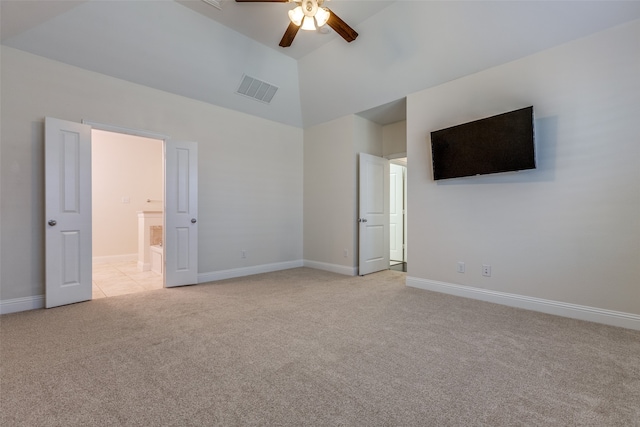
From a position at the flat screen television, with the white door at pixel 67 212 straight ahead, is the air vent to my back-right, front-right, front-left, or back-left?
front-right

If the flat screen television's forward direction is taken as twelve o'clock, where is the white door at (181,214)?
The white door is roughly at 1 o'clock from the flat screen television.

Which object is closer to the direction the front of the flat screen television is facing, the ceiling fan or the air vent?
the ceiling fan

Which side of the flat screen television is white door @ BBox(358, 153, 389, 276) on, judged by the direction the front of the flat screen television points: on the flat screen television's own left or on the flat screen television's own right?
on the flat screen television's own right

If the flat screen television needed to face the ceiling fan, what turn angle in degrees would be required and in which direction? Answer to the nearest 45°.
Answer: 0° — it already faces it

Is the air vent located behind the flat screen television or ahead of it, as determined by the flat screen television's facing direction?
ahead

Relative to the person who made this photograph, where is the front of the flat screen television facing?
facing the viewer and to the left of the viewer

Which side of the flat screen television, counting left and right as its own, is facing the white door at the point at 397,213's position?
right

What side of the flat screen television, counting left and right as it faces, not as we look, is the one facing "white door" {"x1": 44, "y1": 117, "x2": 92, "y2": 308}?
front

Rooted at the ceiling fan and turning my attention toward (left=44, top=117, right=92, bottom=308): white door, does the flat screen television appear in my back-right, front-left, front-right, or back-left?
back-right
